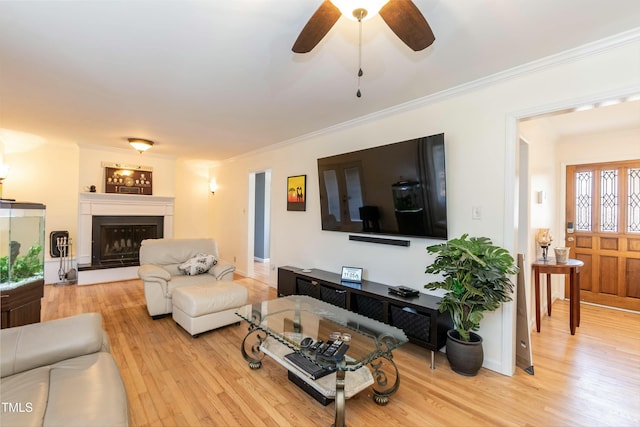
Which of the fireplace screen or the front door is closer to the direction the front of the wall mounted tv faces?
the fireplace screen

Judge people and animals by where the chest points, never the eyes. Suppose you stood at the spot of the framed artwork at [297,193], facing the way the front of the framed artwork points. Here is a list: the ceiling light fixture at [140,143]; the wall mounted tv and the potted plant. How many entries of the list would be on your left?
2

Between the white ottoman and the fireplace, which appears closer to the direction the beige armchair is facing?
the white ottoman

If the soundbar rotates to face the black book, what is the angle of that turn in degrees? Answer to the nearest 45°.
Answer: approximately 45° to its left

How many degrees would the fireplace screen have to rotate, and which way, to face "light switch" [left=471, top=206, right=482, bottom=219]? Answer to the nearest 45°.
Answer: approximately 45° to its left

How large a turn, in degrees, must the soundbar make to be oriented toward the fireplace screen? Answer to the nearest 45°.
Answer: approximately 45° to its right

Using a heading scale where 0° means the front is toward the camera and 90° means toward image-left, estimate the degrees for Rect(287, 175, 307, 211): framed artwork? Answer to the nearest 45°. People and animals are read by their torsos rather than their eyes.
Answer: approximately 45°

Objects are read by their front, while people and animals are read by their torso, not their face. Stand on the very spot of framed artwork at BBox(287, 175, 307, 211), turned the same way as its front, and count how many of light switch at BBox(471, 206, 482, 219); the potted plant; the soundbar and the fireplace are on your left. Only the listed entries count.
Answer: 3

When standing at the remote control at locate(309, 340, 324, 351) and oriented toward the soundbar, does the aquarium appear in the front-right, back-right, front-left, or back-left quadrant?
back-left

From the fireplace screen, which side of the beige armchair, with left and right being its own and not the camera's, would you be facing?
back

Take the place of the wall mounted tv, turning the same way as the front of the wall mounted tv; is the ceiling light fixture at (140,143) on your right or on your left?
on your right

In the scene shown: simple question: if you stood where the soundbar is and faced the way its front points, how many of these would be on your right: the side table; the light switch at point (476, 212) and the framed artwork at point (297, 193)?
1
